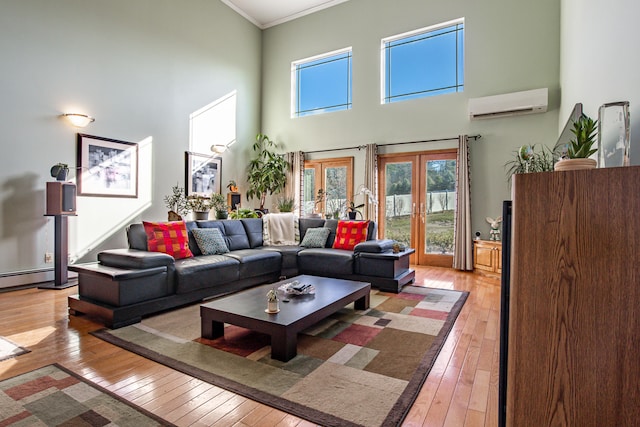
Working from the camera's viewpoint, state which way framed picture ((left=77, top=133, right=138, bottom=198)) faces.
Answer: facing the viewer and to the right of the viewer

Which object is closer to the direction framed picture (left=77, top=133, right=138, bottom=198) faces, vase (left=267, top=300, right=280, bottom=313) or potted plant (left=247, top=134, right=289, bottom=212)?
the vase

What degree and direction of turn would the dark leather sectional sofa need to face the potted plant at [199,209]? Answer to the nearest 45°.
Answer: approximately 135° to its left

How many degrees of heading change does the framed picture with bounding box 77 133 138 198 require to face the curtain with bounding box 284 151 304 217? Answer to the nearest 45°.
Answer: approximately 45° to its left

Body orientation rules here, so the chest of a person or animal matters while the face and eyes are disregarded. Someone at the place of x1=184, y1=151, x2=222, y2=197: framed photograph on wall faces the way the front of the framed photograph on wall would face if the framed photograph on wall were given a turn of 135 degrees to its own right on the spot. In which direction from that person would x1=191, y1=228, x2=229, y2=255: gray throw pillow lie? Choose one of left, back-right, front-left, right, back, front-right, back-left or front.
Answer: left

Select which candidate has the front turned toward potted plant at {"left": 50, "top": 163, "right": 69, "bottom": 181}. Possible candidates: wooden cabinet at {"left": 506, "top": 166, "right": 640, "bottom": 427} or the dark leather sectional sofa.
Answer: the wooden cabinet

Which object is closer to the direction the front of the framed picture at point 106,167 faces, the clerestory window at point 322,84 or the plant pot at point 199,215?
the plant pot

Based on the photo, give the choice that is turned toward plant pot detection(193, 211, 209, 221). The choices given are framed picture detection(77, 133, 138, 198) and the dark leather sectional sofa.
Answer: the framed picture

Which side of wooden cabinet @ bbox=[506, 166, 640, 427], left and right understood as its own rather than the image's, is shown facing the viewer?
left

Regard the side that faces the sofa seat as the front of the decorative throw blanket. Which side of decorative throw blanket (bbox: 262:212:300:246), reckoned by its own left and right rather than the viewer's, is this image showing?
front

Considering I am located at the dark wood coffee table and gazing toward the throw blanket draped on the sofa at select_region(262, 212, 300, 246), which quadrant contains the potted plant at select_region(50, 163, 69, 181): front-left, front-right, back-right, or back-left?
front-left
